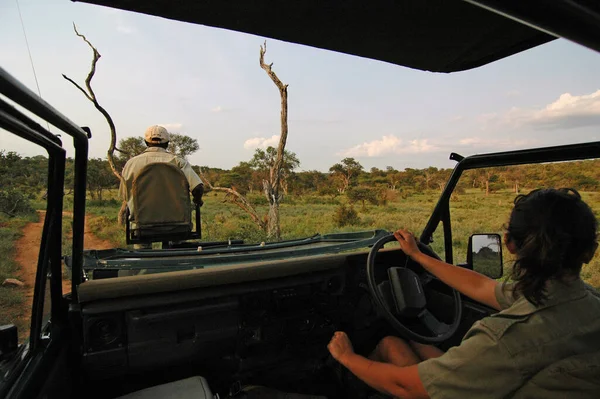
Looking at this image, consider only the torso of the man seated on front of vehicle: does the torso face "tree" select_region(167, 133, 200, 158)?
yes

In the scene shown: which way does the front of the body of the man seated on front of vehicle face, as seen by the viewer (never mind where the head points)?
away from the camera

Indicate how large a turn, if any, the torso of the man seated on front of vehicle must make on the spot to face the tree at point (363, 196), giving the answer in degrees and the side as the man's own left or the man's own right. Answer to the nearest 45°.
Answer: approximately 45° to the man's own right

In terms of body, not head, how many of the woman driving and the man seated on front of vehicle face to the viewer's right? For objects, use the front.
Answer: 0

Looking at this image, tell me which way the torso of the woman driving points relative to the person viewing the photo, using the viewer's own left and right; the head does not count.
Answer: facing away from the viewer and to the left of the viewer

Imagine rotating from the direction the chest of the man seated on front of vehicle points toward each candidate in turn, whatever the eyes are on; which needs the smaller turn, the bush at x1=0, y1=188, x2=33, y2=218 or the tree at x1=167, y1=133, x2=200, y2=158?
the tree

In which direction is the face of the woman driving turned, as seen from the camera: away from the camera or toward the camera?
away from the camera

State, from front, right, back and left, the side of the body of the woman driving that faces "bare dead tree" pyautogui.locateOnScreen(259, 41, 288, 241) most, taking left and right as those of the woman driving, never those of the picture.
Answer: front

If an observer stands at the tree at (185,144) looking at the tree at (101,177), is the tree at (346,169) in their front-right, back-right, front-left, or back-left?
back-right

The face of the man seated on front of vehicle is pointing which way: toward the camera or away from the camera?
away from the camera

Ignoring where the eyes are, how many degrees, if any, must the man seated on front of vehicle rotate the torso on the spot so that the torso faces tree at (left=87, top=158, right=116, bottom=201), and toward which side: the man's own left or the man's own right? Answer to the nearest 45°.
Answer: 0° — they already face it
